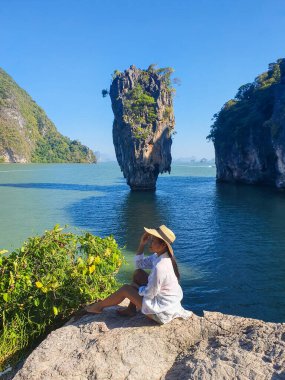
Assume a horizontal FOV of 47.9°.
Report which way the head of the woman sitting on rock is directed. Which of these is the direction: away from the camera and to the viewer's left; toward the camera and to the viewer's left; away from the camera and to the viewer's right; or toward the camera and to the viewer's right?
toward the camera and to the viewer's left

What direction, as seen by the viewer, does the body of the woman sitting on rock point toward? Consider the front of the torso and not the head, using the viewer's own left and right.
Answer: facing to the left of the viewer
